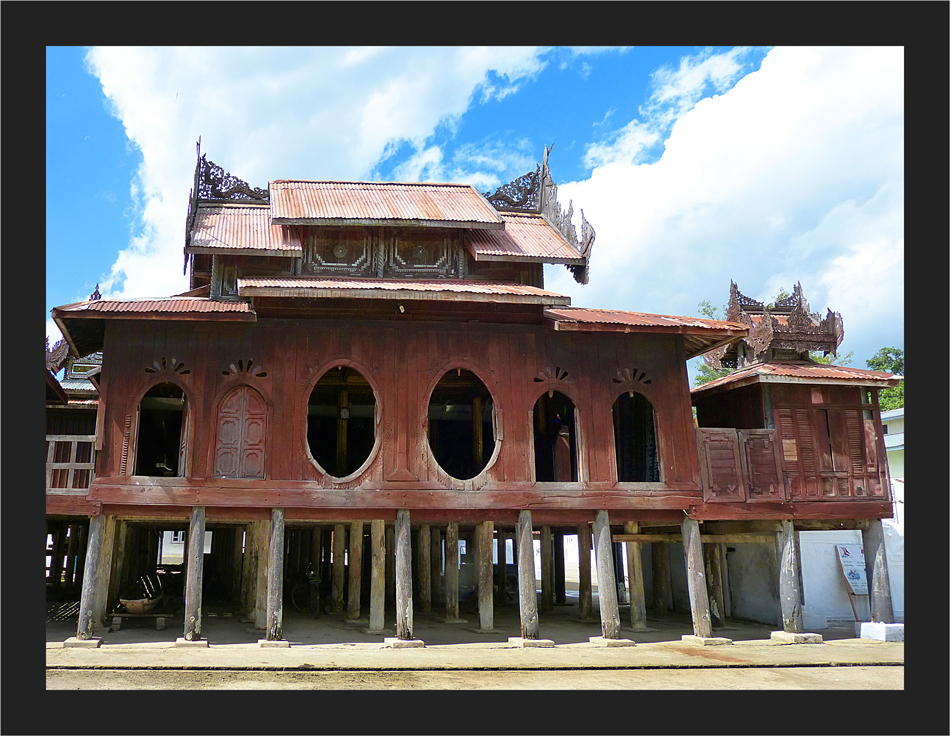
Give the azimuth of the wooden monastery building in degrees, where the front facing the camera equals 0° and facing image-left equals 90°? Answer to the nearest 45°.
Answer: approximately 0°
